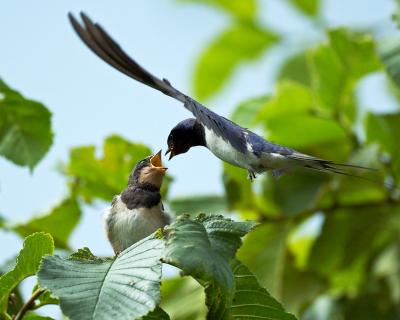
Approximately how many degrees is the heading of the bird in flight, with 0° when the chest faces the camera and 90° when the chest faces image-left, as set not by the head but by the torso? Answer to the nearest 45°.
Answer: approximately 90°

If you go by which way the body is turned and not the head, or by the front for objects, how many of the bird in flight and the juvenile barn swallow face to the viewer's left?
1

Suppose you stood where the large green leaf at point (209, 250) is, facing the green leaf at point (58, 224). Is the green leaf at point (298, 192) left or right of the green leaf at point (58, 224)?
right

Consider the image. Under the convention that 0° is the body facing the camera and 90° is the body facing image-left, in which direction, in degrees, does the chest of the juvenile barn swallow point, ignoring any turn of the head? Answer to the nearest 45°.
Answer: approximately 315°

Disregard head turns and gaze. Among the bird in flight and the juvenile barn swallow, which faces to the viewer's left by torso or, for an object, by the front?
the bird in flight

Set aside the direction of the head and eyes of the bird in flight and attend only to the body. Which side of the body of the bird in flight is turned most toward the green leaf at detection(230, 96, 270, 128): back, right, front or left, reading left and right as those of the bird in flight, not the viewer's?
right
